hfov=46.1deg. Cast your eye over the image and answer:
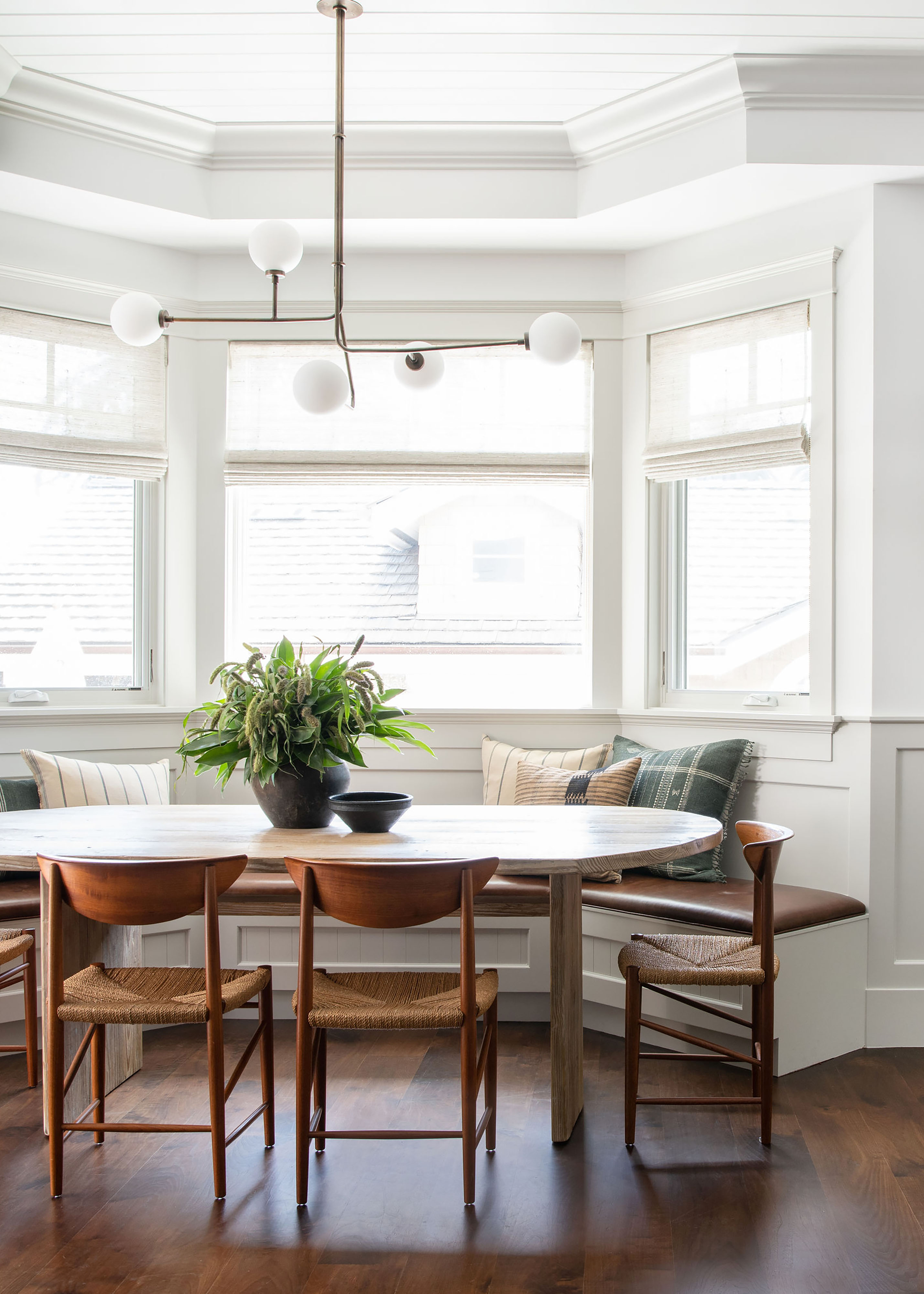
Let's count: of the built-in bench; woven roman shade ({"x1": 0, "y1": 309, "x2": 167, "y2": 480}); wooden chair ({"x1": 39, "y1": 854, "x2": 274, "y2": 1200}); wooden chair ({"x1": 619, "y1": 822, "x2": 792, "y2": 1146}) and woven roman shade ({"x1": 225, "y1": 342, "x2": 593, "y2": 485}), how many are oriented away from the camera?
1

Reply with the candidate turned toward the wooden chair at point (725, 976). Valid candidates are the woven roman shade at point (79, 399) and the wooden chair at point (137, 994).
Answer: the woven roman shade

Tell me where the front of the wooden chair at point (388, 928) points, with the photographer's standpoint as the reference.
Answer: facing away from the viewer

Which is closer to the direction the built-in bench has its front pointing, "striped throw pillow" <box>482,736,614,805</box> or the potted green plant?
the potted green plant

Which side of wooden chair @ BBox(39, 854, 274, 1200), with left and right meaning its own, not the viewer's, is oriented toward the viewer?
back

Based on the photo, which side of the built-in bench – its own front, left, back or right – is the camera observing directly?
front

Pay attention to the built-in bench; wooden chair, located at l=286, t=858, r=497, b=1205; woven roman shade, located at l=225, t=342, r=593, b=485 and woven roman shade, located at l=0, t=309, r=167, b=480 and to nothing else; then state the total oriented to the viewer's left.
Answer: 0

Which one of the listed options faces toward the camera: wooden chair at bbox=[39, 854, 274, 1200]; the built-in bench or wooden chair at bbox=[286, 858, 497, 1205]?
the built-in bench

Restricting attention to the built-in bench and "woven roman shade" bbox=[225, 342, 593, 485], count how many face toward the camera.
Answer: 2

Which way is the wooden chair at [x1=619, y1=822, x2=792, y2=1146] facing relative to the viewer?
to the viewer's left

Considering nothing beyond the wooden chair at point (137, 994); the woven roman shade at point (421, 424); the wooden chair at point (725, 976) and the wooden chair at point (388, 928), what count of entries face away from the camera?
2

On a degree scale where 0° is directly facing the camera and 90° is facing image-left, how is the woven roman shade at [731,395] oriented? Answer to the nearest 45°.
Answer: approximately 45°

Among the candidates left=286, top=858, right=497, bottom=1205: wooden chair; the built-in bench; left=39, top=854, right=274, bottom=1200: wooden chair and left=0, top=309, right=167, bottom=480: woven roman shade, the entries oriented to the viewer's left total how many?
0

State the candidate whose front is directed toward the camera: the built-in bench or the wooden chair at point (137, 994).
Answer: the built-in bench

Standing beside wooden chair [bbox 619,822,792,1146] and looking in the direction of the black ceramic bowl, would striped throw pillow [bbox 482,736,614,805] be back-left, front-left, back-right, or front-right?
front-right

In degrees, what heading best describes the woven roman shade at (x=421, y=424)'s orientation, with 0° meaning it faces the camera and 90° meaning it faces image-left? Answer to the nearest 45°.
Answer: approximately 0°

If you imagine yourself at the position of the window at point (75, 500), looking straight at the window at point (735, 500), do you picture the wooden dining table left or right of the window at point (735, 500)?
right

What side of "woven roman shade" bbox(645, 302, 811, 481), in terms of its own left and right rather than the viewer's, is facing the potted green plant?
front
